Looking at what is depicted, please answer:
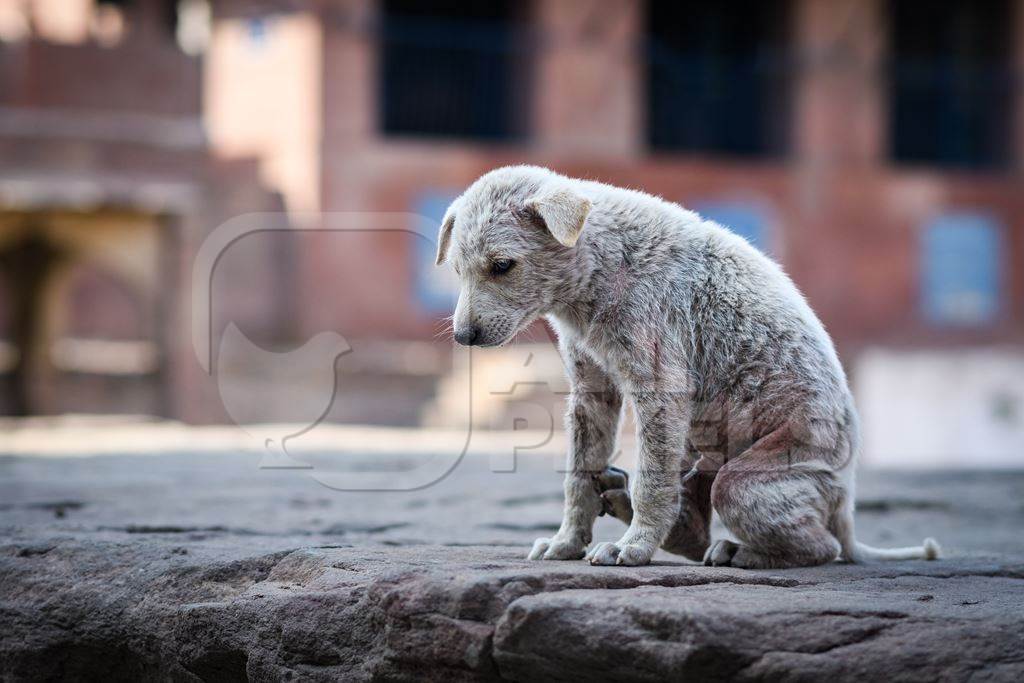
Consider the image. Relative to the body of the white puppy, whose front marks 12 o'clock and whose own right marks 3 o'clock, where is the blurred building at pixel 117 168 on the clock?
The blurred building is roughly at 2 o'clock from the white puppy.

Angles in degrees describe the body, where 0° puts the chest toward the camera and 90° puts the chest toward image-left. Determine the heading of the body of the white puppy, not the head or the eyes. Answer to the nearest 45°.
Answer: approximately 90°
